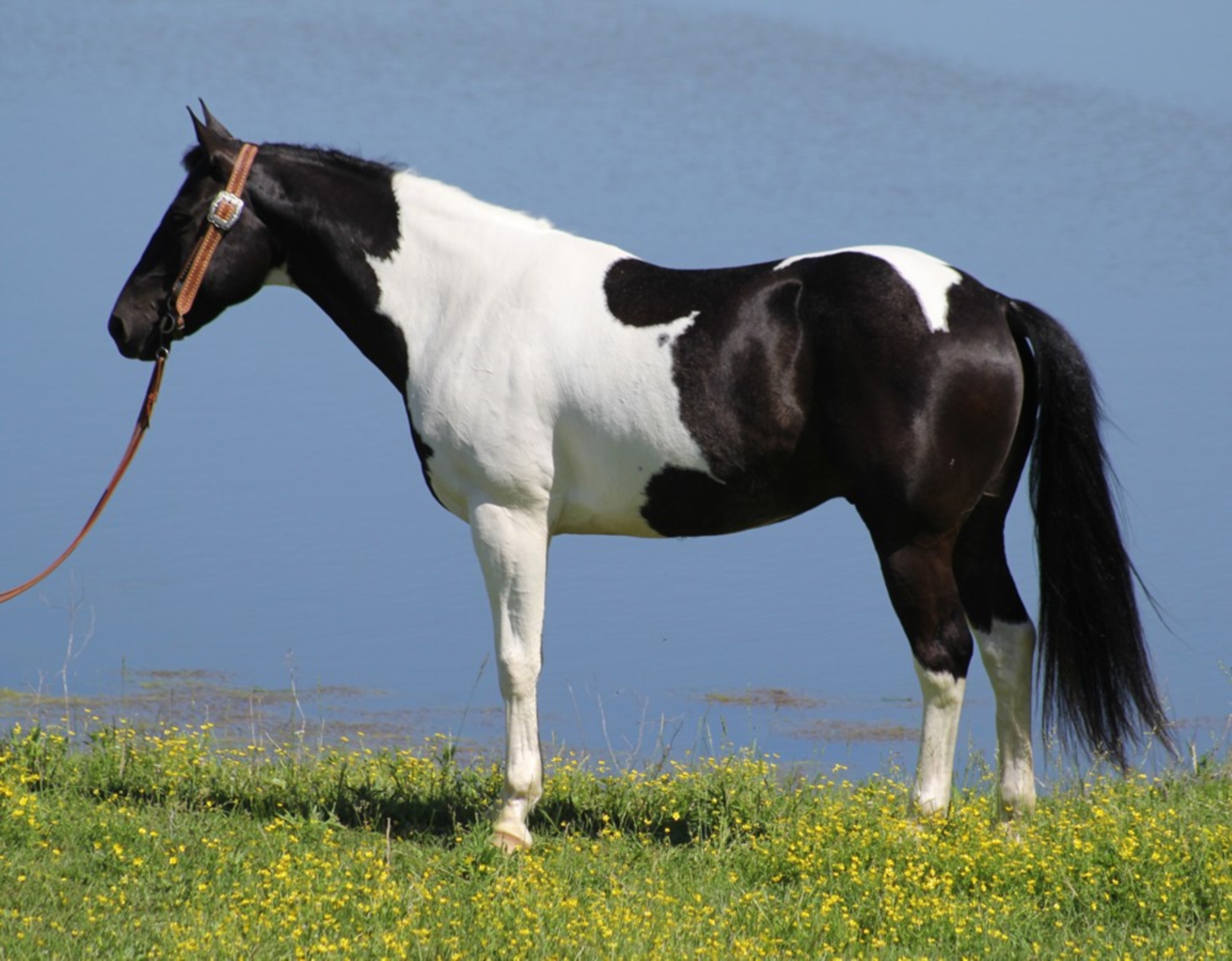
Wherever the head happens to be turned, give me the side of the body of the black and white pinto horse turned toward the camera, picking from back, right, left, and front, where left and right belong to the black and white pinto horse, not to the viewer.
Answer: left
